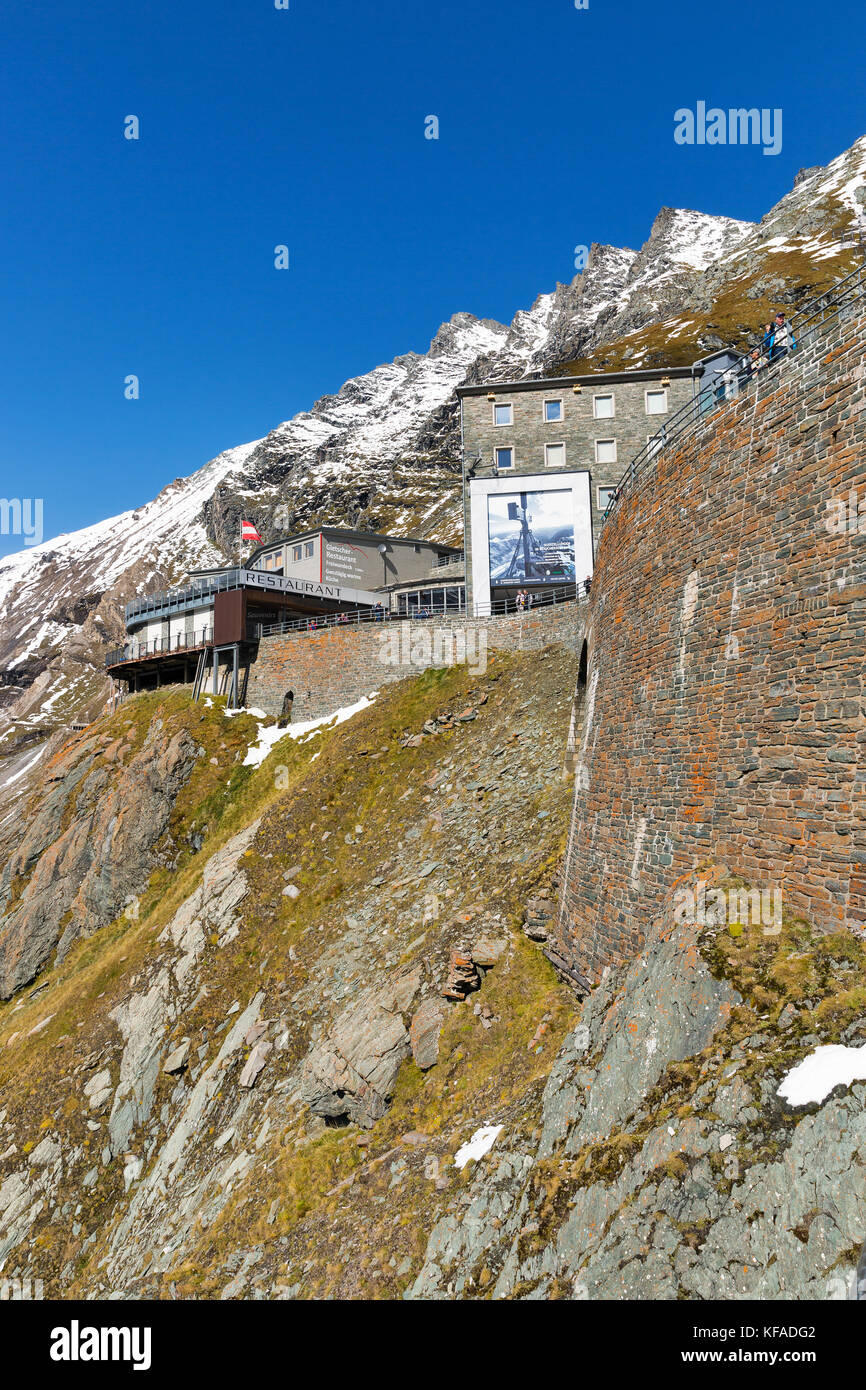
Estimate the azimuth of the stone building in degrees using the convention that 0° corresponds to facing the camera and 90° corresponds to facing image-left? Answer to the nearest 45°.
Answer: approximately 0°
